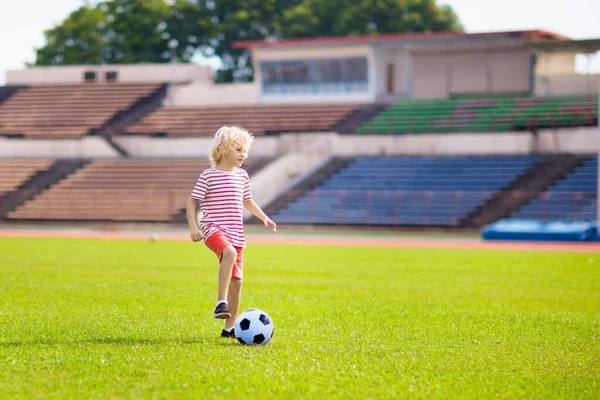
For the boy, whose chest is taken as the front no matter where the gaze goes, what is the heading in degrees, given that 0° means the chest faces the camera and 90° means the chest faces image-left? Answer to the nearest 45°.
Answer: approximately 315°
